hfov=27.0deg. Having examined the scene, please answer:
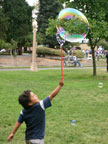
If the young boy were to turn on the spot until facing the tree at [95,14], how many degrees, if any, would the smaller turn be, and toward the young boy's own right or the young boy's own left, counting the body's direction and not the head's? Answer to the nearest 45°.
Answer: approximately 45° to the young boy's own left

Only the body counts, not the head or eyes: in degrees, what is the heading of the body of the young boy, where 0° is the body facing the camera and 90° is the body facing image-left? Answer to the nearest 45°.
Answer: approximately 225°

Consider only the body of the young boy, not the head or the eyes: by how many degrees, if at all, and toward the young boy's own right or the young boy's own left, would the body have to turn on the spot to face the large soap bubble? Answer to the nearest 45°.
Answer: approximately 45° to the young boy's own right
